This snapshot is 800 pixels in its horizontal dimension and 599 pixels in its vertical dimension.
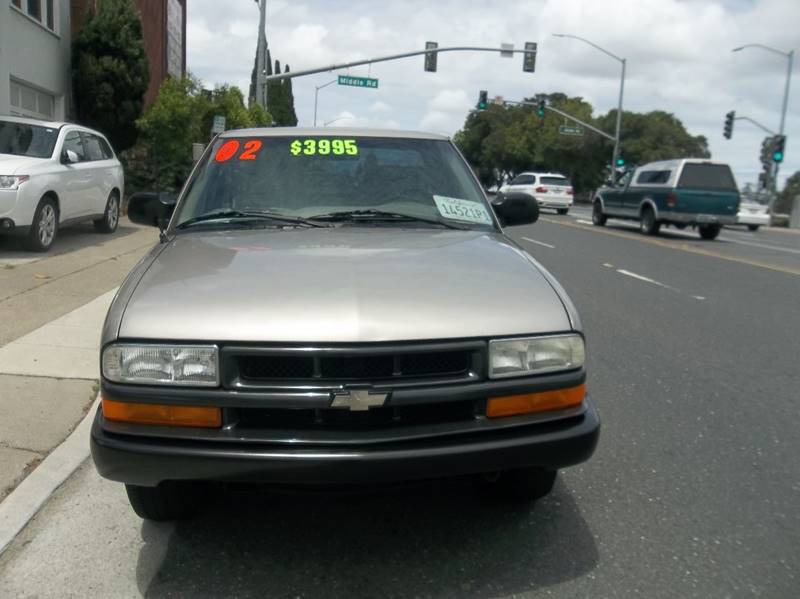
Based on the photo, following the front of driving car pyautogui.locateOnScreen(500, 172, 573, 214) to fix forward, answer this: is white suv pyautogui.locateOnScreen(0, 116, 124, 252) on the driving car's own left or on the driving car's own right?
on the driving car's own left

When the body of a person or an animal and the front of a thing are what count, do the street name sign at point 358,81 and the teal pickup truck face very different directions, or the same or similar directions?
very different directions

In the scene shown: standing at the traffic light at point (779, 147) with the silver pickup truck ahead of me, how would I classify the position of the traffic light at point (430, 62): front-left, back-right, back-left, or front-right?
front-right

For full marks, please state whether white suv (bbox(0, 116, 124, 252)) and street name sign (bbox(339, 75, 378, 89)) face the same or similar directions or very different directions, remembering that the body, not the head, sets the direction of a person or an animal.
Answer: same or similar directions

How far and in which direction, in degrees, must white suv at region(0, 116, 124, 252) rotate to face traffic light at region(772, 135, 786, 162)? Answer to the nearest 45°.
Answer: approximately 180°

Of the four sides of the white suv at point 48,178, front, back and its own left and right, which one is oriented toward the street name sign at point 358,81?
back

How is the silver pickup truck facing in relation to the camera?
toward the camera

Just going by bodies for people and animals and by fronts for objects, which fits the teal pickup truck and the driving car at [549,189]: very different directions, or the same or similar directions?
same or similar directions

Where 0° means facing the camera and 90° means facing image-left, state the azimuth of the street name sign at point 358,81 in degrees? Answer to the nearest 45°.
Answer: approximately 0°

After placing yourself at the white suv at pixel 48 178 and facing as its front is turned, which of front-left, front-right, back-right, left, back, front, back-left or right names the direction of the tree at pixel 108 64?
back-right

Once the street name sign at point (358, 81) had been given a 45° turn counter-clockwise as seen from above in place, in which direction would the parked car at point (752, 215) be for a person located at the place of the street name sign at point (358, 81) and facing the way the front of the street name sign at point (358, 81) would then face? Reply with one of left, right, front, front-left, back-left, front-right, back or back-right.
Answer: front-left
